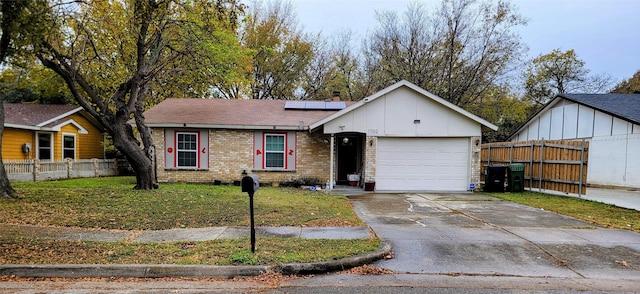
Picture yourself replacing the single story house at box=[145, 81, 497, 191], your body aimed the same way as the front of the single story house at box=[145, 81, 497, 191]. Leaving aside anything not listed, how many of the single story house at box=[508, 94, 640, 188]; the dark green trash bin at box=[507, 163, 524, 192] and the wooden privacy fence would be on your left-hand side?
3

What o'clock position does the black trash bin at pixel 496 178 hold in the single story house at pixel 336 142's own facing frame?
The black trash bin is roughly at 9 o'clock from the single story house.

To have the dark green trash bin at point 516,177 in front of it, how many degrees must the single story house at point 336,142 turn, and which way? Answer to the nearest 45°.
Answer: approximately 90° to its left

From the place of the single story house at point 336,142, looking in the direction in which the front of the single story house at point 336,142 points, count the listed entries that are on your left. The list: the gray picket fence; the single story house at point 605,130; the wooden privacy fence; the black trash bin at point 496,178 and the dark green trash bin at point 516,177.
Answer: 4

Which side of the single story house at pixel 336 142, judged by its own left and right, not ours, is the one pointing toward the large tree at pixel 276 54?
back

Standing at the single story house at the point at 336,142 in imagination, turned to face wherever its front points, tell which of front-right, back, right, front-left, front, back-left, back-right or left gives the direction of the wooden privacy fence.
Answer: left

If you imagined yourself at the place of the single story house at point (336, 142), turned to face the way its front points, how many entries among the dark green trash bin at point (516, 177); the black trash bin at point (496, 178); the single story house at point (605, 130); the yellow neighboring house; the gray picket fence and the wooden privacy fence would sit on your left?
4

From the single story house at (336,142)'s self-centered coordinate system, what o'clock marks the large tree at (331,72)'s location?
The large tree is roughly at 6 o'clock from the single story house.

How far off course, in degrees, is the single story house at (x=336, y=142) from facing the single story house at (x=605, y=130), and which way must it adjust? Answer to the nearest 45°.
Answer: approximately 90° to its left

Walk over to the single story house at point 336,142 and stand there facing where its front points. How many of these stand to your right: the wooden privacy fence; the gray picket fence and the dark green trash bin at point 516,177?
1

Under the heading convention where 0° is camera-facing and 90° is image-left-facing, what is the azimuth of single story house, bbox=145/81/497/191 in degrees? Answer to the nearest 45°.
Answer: approximately 0°

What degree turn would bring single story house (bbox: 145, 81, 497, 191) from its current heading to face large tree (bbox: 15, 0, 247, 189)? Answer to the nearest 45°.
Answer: approximately 90° to its right

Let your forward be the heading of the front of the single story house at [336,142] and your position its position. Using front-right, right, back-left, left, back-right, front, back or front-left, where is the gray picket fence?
right
